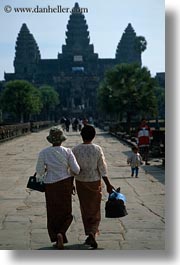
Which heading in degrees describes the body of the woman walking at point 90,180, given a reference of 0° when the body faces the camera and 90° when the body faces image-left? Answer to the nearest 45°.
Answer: approximately 180°

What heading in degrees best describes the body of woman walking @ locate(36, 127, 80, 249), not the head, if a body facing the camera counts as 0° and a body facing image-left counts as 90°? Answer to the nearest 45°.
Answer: approximately 180°

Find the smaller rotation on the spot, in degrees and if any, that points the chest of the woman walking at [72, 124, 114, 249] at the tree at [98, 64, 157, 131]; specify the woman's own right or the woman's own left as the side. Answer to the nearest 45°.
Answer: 0° — they already face it

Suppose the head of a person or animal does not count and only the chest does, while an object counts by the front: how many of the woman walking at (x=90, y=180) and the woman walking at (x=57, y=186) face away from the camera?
2

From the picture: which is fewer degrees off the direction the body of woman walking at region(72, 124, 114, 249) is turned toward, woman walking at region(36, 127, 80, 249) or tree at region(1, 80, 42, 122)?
the tree

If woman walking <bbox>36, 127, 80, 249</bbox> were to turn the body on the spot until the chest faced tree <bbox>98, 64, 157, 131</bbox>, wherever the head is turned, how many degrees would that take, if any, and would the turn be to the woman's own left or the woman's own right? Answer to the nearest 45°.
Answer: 0° — they already face it

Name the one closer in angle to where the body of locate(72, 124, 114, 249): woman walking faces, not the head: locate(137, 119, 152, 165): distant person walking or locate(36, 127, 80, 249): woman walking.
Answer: the distant person walking

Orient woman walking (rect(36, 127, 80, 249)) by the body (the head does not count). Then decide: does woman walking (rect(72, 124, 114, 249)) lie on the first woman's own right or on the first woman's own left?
on the first woman's own right

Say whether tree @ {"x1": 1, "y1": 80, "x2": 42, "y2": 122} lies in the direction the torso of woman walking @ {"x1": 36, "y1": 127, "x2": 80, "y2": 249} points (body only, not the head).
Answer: yes
